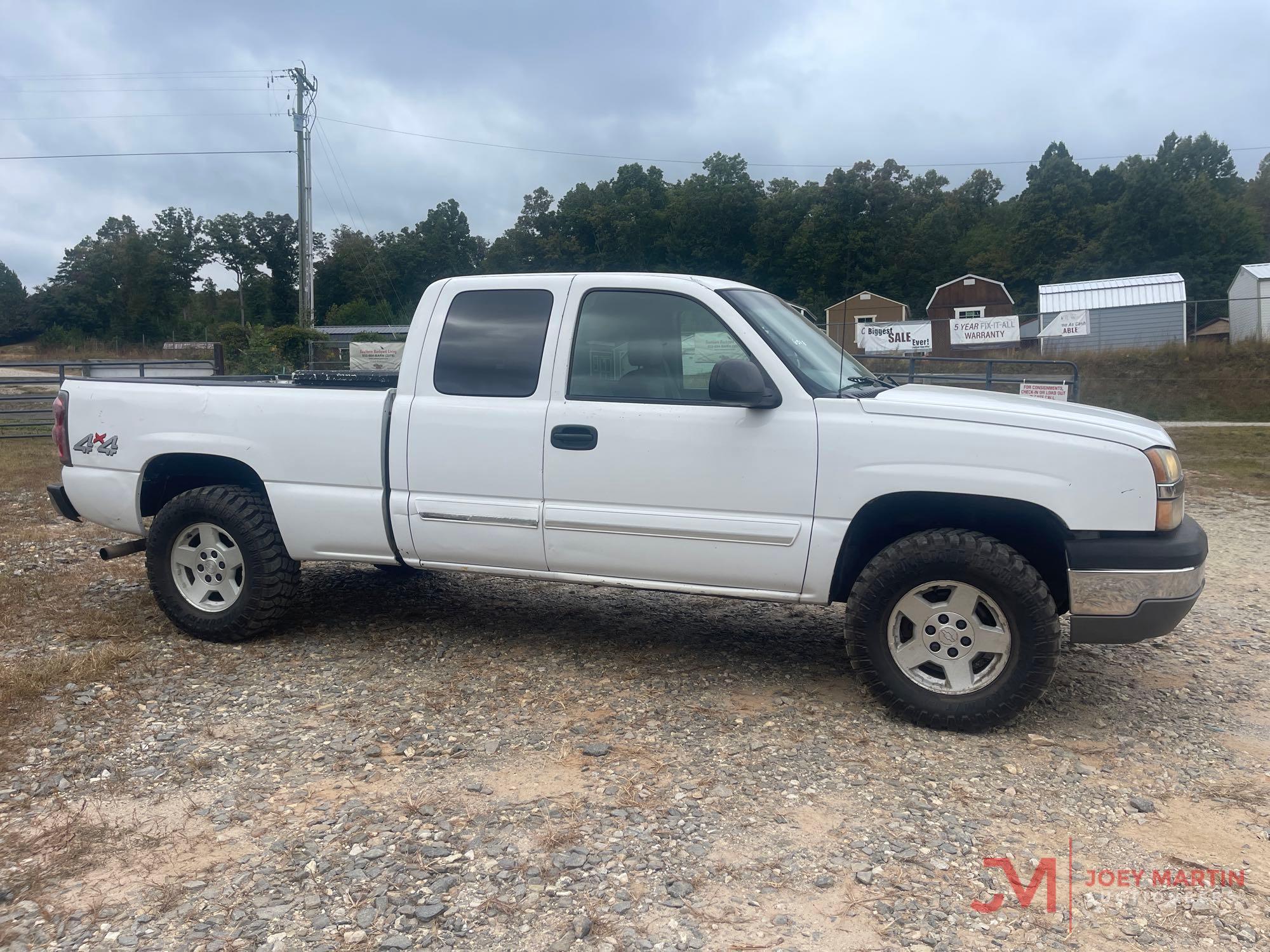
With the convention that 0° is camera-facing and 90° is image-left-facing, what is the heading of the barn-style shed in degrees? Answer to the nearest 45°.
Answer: approximately 0°

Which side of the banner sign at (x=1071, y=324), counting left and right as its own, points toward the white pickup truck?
front

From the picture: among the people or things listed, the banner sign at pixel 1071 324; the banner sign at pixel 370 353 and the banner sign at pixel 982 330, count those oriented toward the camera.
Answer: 3

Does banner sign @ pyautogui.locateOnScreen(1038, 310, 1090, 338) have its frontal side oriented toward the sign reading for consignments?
yes

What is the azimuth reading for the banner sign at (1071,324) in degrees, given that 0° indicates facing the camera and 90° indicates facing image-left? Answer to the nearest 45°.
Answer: approximately 0°

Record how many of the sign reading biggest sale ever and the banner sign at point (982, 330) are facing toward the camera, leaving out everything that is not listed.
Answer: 2

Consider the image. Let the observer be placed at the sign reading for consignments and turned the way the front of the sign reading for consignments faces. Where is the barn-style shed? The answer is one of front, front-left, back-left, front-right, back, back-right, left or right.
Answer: back
